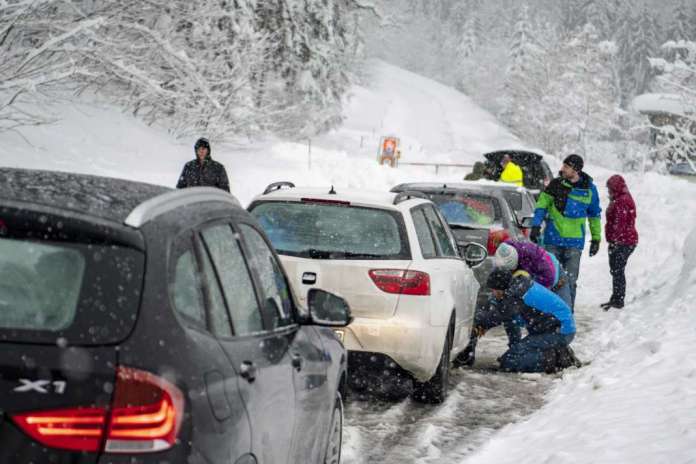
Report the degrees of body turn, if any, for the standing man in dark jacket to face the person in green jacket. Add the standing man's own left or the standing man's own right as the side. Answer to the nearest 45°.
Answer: approximately 90° to the standing man's own left

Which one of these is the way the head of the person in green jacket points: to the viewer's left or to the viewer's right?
to the viewer's left

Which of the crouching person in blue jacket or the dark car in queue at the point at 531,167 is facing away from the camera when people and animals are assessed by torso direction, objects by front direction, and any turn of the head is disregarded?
the dark car in queue

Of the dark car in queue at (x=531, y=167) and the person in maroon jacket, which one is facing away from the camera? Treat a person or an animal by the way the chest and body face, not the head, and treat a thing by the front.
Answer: the dark car in queue

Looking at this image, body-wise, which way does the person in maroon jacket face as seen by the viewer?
to the viewer's left

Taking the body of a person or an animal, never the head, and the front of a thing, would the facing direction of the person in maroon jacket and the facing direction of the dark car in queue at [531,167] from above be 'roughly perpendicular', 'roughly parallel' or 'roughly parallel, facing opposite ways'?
roughly perpendicular

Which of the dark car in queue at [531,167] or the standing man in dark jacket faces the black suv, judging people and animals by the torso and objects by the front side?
the standing man in dark jacket

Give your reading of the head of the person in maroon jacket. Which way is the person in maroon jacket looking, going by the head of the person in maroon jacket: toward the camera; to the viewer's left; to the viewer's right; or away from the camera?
to the viewer's left

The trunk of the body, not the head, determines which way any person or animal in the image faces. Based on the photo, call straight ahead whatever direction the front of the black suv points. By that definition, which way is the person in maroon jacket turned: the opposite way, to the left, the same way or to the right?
to the left

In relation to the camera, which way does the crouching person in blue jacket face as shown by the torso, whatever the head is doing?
to the viewer's left

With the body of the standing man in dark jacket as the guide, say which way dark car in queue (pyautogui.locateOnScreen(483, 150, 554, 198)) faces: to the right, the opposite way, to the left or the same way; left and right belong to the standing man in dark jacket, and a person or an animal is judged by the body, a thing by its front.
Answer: the opposite way

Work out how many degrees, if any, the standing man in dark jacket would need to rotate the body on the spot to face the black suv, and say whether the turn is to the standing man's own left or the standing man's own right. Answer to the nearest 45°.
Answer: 0° — they already face it

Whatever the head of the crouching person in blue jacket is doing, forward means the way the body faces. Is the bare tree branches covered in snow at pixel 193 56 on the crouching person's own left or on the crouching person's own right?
on the crouching person's own right
